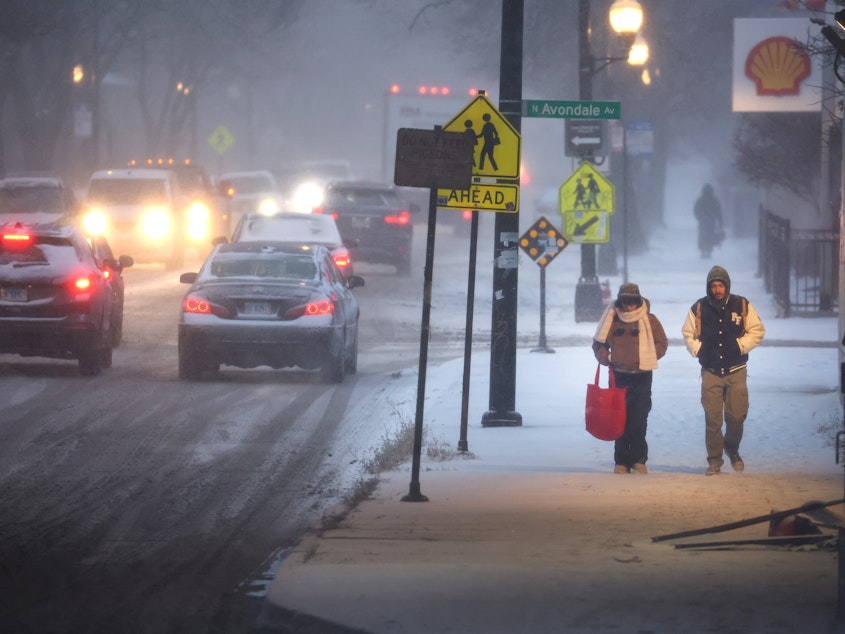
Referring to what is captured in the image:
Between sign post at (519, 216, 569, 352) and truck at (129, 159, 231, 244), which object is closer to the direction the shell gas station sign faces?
the sign post

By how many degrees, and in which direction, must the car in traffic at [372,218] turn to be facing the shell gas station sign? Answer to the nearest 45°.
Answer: approximately 135° to its right

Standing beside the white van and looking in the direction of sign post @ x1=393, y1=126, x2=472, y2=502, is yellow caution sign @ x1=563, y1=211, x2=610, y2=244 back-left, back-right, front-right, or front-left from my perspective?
front-left

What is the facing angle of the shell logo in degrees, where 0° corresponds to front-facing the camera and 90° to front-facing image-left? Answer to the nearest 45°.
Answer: approximately 0°

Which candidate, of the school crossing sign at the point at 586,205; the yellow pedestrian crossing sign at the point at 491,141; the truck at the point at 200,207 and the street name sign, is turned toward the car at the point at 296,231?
the truck at the point at 200,207

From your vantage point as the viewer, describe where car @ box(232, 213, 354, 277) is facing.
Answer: facing away from the viewer

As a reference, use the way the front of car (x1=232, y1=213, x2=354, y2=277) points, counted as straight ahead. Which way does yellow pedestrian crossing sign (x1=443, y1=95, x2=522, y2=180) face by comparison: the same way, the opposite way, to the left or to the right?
the opposite way

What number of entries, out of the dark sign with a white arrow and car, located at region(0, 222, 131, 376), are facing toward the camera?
1

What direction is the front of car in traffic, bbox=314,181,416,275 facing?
away from the camera

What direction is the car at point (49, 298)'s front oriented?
away from the camera

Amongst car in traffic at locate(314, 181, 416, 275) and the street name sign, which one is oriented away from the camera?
the car in traffic

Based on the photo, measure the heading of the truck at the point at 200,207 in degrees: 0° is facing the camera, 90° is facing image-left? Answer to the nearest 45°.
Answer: approximately 0°

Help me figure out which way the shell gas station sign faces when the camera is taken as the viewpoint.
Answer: facing the viewer

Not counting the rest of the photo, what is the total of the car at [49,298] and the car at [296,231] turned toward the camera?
0

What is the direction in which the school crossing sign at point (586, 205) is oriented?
toward the camera

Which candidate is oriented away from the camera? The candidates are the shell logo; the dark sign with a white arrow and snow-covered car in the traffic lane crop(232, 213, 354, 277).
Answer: the snow-covered car in the traffic lane

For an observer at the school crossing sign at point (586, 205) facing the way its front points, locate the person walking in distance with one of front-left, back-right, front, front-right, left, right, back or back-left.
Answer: back

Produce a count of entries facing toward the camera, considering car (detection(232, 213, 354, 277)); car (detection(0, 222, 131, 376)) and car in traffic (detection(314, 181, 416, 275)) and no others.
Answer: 0
